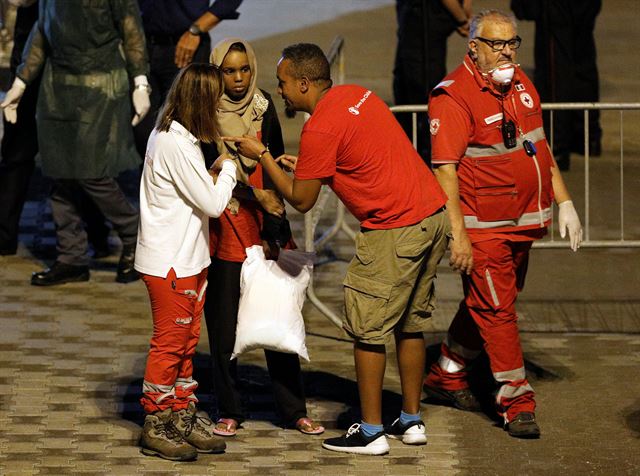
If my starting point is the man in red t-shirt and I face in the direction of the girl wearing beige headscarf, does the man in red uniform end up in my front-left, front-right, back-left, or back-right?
back-right

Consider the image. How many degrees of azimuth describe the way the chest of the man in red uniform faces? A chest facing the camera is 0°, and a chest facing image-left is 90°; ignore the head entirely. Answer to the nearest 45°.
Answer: approximately 315°

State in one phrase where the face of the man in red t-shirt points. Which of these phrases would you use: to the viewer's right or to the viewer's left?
to the viewer's left

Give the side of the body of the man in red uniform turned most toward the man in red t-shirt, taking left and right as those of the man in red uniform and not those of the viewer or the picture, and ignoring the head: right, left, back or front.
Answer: right

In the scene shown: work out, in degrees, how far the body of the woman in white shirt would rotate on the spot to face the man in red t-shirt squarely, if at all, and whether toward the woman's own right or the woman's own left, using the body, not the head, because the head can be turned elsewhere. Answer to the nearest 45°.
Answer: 0° — they already face them

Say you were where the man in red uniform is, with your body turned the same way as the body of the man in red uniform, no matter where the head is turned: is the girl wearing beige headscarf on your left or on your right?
on your right

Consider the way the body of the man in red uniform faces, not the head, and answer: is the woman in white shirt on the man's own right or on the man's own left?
on the man's own right

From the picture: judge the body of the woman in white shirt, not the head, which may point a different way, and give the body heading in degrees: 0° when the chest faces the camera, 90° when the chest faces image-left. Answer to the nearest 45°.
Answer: approximately 270°

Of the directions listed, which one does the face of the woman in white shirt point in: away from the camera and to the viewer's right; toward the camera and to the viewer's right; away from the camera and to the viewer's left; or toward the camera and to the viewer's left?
away from the camera and to the viewer's right
